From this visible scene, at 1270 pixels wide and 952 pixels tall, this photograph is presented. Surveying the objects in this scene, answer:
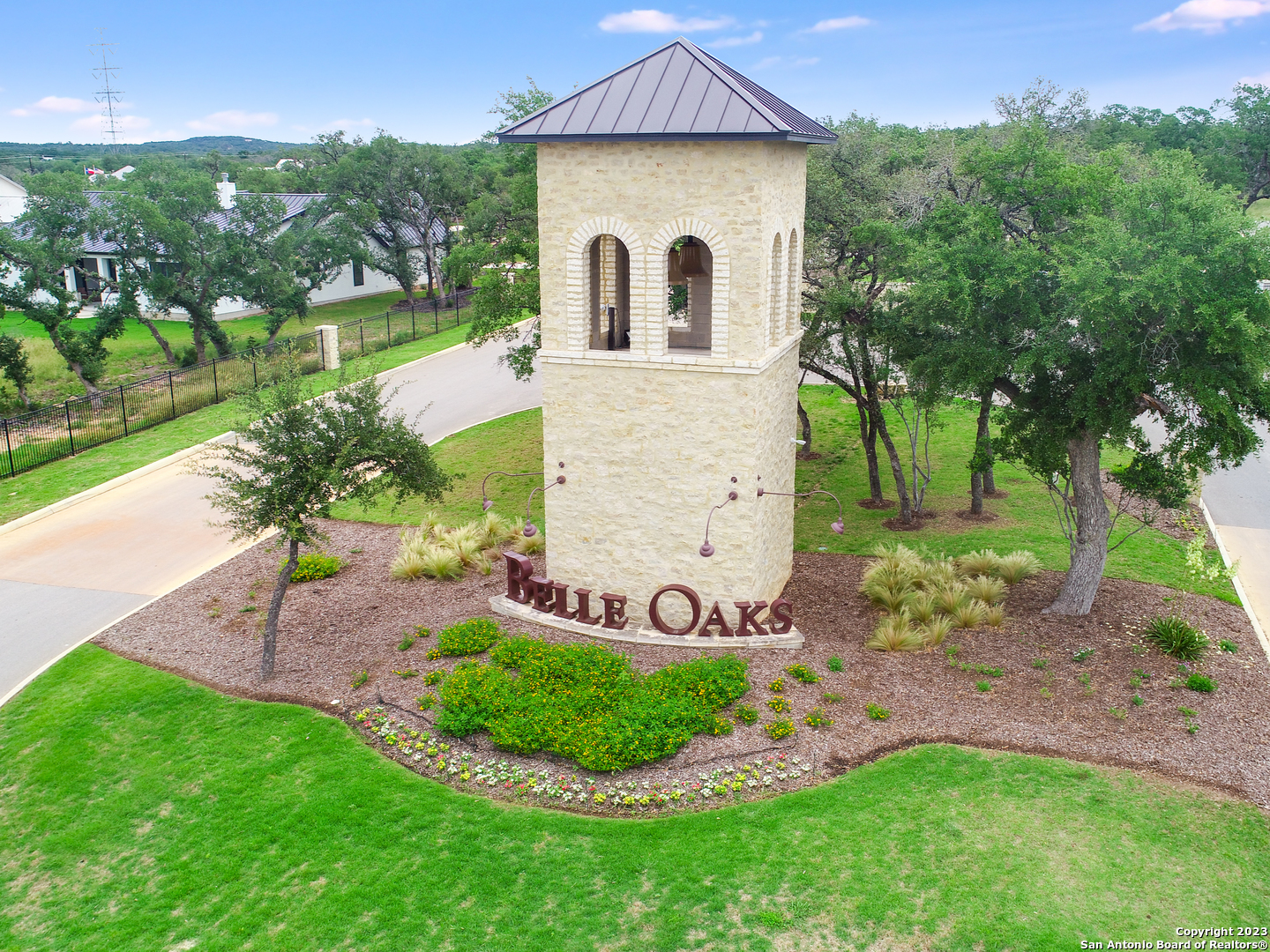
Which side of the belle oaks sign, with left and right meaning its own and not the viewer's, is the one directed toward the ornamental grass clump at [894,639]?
left

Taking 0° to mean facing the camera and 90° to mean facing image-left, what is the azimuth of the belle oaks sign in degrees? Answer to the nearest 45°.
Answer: approximately 0°

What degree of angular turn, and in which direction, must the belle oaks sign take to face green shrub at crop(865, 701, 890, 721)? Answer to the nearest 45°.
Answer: approximately 45° to its left

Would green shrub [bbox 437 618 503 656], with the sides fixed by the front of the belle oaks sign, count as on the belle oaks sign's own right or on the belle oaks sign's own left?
on the belle oaks sign's own right

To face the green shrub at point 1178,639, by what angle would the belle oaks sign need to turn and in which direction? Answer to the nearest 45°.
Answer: approximately 90° to its left

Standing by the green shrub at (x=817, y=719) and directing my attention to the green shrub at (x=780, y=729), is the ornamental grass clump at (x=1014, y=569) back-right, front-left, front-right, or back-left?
back-right

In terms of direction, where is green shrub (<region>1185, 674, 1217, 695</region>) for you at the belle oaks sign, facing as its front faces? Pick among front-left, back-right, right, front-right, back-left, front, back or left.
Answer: left

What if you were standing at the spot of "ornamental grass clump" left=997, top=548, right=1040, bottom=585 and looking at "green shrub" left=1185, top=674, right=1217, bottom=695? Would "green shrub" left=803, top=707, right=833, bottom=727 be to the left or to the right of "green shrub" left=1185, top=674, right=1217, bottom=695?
right

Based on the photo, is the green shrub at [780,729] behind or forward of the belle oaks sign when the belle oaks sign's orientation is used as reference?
forward

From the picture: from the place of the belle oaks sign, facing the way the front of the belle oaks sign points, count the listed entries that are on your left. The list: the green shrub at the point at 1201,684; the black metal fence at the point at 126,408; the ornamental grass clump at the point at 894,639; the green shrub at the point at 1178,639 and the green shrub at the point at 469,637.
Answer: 3

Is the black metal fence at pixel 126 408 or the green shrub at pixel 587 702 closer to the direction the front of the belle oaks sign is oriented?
the green shrub

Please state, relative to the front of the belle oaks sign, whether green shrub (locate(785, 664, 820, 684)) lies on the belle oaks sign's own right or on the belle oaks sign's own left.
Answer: on the belle oaks sign's own left
